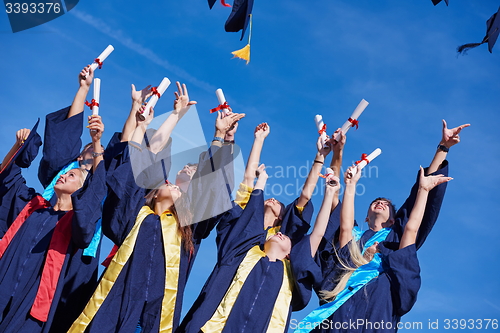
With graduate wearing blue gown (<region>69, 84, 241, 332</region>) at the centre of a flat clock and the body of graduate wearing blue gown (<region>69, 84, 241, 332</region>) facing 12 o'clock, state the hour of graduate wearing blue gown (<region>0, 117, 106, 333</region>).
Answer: graduate wearing blue gown (<region>0, 117, 106, 333</region>) is roughly at 4 o'clock from graduate wearing blue gown (<region>69, 84, 241, 332</region>).

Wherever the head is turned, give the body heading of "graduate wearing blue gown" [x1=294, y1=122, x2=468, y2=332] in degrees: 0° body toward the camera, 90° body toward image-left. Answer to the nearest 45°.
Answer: approximately 45°

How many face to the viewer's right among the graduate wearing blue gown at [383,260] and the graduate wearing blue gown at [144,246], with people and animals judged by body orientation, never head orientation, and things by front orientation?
0

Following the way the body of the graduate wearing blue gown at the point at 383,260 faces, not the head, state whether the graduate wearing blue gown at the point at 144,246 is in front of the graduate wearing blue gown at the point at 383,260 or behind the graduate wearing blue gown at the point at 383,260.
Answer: in front

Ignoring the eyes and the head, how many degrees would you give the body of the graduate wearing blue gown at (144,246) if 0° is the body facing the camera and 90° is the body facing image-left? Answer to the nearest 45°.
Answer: approximately 0°
